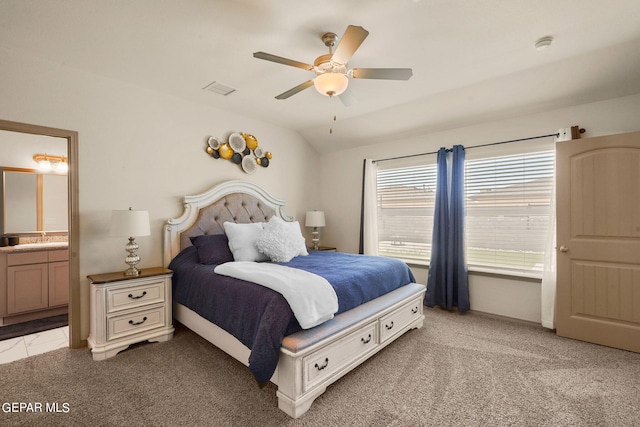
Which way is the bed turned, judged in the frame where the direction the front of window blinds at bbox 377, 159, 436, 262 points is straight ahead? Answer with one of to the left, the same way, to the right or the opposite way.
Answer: to the left

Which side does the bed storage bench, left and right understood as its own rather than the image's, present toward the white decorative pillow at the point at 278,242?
back

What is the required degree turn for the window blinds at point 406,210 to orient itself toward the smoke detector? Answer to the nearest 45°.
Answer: approximately 90° to its left

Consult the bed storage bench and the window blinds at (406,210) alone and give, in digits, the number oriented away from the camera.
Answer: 0

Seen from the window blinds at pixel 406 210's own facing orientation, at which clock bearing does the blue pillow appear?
The blue pillow is roughly at 12 o'clock from the window blinds.

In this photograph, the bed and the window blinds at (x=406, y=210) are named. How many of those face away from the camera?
0

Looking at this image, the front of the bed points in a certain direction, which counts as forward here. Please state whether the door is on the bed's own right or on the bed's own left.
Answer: on the bed's own left

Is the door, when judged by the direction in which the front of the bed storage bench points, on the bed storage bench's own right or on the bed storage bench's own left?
on the bed storage bench's own left

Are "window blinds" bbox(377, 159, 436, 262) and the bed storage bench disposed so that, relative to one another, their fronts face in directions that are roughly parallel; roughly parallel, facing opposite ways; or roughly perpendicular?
roughly perpendicular

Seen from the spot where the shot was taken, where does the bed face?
facing the viewer and to the right of the viewer
